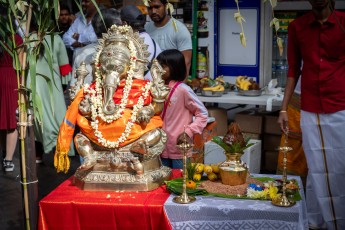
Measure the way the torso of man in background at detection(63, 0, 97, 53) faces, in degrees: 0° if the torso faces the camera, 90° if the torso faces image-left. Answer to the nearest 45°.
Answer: approximately 45°

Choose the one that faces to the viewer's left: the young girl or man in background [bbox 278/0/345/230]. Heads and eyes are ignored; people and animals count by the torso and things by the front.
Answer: the young girl

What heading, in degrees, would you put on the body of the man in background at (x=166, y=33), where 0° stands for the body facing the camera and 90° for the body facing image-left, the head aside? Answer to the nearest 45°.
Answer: approximately 45°

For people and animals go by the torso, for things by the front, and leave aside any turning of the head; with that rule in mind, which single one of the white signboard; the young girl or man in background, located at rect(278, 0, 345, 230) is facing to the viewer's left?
the young girl

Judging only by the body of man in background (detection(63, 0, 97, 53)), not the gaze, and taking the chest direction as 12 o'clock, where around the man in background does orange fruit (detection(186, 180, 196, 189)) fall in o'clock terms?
The orange fruit is roughly at 12 o'clock from the man in background.

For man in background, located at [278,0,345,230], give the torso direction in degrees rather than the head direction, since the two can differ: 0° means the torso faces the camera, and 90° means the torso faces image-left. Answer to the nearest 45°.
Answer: approximately 0°

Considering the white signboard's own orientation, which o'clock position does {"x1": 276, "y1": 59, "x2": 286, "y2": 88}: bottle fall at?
The bottle is roughly at 9 o'clock from the white signboard.

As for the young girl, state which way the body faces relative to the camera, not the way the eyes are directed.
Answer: to the viewer's left

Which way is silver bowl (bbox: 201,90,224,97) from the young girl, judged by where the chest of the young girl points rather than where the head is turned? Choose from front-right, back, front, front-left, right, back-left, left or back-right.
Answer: right

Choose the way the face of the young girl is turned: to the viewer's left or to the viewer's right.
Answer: to the viewer's left

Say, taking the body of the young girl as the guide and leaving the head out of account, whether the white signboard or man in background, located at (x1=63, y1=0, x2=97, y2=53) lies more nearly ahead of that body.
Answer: the man in background
